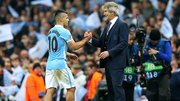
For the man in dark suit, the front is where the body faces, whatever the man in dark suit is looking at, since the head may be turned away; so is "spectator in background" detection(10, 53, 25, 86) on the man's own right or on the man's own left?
on the man's own right

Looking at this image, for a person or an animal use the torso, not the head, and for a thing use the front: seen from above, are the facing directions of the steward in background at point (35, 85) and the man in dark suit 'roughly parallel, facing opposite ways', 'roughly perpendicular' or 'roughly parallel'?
roughly perpendicular

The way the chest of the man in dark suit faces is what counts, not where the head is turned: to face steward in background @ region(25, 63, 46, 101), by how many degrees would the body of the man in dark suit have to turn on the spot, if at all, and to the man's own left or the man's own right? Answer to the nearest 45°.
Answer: approximately 90° to the man's own right

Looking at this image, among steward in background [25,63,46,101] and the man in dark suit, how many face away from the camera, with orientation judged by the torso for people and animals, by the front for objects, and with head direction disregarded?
0

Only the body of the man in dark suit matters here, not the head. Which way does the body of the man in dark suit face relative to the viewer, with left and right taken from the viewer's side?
facing the viewer and to the left of the viewer

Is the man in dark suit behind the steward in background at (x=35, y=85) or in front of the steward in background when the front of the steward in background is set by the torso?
in front

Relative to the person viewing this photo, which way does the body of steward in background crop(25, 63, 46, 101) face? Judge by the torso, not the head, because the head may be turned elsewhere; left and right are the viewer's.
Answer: facing the viewer and to the right of the viewer
